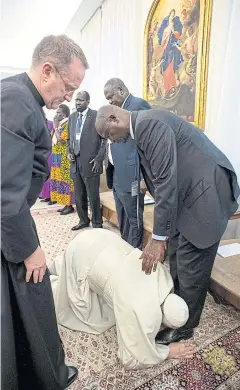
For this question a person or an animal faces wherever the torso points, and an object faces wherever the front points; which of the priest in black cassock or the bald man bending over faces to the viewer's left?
the bald man bending over

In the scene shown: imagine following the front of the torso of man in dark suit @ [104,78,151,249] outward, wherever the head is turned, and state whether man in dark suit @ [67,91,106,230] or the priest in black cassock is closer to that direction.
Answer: the priest in black cassock

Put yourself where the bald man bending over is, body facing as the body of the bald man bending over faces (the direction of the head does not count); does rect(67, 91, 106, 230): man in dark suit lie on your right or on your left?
on your right

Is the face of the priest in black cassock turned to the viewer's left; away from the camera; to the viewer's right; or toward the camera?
to the viewer's right

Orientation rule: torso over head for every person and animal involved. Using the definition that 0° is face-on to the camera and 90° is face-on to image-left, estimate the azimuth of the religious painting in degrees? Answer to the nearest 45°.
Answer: approximately 45°

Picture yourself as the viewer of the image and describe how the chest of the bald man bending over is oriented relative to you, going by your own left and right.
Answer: facing to the left of the viewer

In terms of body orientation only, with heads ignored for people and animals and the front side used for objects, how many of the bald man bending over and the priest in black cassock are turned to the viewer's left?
1

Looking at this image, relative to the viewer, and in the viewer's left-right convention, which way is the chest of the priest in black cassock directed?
facing to the right of the viewer

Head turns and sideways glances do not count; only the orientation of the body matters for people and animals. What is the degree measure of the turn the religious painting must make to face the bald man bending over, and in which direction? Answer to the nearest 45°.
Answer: approximately 45° to its left
